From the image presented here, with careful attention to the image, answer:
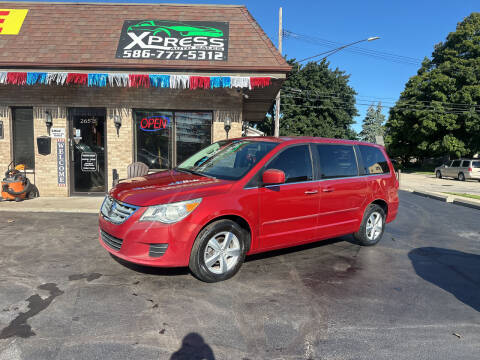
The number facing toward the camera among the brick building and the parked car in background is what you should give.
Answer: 1

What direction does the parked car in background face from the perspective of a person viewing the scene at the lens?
facing away from the viewer and to the left of the viewer

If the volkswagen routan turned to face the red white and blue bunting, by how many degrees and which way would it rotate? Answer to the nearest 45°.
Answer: approximately 90° to its right

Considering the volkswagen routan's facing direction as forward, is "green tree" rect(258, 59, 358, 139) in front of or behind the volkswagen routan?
behind

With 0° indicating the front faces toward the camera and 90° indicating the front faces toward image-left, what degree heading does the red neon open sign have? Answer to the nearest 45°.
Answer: approximately 0°

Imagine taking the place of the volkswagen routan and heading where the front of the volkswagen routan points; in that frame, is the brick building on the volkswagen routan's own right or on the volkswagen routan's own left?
on the volkswagen routan's own right

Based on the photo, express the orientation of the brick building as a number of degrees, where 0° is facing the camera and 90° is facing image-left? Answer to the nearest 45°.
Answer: approximately 0°
